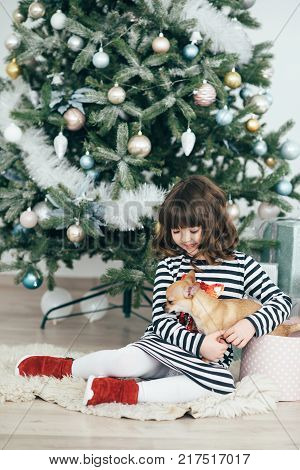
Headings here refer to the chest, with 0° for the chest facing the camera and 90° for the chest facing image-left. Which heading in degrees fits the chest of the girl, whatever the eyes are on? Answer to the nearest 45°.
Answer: approximately 45°

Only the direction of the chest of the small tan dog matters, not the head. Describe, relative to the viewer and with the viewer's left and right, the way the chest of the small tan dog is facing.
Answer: facing to the left of the viewer

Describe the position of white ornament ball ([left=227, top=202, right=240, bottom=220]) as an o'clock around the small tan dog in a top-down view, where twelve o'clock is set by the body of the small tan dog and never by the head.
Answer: The white ornament ball is roughly at 3 o'clock from the small tan dog.

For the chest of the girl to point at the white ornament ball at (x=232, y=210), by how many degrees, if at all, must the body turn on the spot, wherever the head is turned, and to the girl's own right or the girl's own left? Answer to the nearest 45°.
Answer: approximately 135° to the girl's own right
